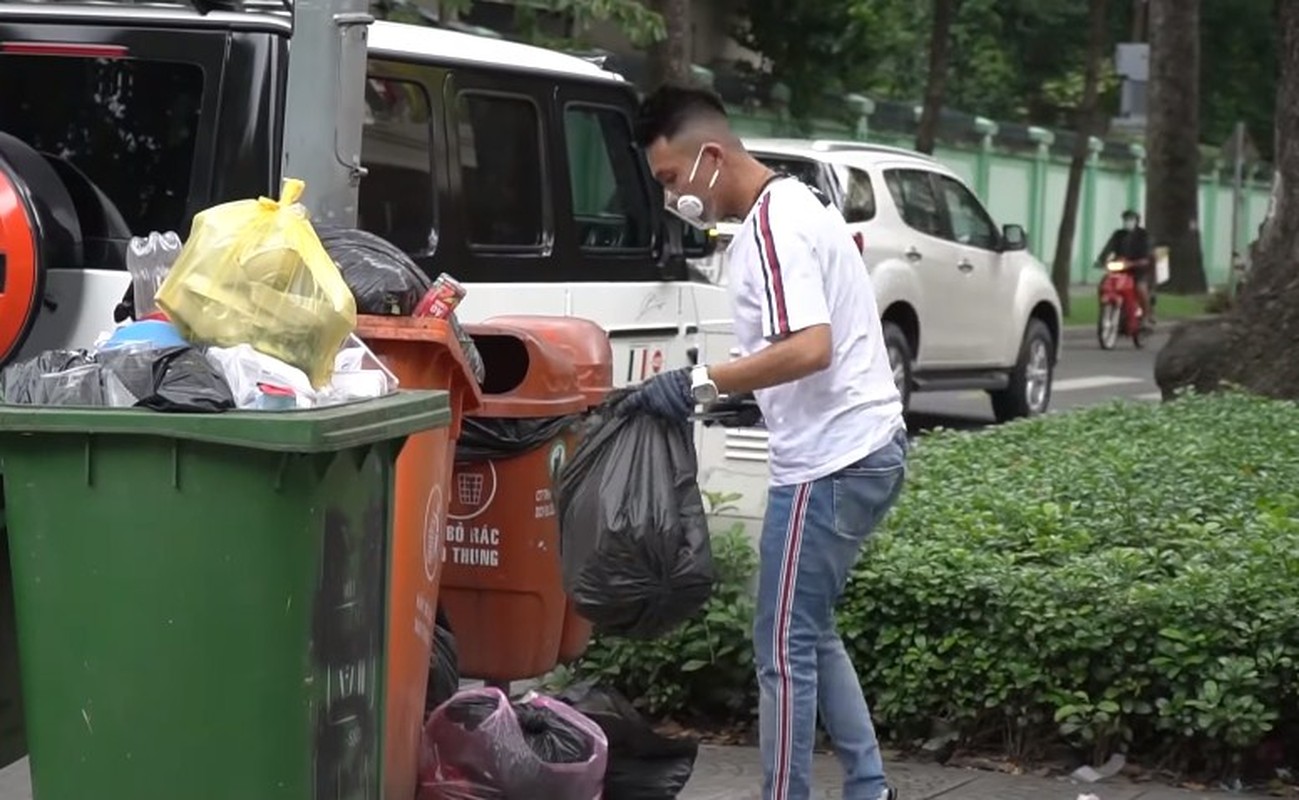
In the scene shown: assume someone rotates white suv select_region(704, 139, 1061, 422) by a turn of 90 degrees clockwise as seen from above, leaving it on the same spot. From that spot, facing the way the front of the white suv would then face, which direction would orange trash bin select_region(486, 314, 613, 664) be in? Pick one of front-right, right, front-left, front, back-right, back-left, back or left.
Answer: front-right

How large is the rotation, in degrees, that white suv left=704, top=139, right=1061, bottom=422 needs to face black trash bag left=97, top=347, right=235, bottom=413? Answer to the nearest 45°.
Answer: approximately 135° to its right

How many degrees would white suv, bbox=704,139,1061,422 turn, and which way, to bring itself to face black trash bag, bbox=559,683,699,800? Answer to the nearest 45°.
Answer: approximately 135° to its right

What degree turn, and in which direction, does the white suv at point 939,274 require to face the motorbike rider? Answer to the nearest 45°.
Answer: approximately 45° to its left

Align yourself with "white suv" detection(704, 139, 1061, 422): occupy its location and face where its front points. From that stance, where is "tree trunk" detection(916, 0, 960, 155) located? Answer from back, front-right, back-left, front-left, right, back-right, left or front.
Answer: front-left

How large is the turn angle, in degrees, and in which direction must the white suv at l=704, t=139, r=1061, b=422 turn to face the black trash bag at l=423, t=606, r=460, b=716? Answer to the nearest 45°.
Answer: approximately 135° to its right

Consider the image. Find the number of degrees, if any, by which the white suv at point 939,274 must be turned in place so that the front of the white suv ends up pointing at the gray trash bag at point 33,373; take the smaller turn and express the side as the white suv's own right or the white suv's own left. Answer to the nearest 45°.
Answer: approximately 135° to the white suv's own right

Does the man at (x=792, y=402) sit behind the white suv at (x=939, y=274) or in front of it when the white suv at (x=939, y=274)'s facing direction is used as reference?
behind

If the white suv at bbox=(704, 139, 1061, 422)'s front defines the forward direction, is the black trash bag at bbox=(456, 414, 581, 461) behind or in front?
behind

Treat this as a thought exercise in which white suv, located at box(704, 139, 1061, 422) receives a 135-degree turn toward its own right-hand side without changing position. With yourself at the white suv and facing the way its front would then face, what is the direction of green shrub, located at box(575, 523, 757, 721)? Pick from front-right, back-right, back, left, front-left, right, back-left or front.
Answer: front

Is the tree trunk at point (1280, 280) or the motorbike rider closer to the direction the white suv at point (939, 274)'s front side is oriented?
the motorbike rider

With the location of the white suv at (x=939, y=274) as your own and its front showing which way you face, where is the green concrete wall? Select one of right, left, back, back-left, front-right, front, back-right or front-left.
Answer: front-left

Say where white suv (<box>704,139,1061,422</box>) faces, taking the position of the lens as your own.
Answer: facing away from the viewer and to the right of the viewer

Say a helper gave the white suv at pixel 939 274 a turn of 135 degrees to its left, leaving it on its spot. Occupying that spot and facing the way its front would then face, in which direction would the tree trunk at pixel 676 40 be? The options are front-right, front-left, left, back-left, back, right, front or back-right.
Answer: front-right

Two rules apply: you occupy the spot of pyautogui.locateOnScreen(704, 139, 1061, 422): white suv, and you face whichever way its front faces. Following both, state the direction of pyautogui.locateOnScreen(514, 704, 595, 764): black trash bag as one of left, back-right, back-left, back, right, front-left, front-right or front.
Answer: back-right

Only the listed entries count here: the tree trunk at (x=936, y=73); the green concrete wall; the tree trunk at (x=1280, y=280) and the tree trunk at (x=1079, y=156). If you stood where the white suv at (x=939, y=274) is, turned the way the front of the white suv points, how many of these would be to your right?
1

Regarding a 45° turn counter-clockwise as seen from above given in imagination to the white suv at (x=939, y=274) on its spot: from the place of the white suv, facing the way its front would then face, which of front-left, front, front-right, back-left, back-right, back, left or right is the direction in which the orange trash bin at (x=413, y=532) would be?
back
